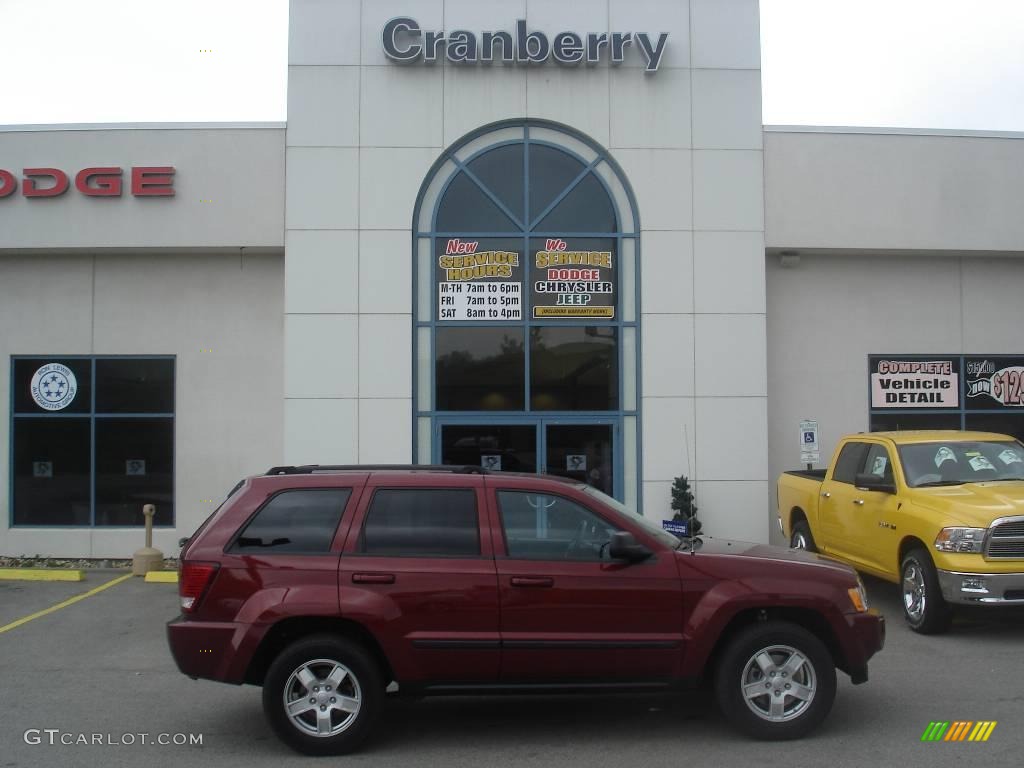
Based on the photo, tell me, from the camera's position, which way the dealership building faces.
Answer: facing the viewer

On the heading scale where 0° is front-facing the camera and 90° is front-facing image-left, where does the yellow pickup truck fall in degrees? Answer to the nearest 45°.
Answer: approximately 315°

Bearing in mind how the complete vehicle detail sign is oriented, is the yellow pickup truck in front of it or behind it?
in front

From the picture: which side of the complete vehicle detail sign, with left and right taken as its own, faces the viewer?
front

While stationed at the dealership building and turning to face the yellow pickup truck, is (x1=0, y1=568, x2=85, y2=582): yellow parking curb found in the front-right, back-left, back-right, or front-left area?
back-right

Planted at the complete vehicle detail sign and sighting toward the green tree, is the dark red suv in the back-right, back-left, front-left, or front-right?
front-left

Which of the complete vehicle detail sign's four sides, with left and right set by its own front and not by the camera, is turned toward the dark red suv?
front

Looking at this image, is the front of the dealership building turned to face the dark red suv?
yes

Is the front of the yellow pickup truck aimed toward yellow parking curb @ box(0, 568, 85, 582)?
no

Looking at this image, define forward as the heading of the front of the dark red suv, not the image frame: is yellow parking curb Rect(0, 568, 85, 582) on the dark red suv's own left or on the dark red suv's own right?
on the dark red suv's own left

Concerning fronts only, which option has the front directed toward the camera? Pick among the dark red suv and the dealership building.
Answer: the dealership building

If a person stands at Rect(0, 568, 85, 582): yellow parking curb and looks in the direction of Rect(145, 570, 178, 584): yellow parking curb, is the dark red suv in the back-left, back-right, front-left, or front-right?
front-right

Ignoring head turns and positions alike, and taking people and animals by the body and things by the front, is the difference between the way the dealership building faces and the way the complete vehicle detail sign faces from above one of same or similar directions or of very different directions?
same or similar directions

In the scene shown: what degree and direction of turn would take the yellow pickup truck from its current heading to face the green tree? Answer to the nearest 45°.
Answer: approximately 180°

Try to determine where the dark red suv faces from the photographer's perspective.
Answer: facing to the right of the viewer
